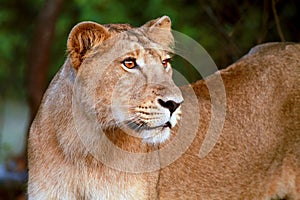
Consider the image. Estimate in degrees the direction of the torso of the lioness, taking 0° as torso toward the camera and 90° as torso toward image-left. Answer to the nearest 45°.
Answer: approximately 45°
